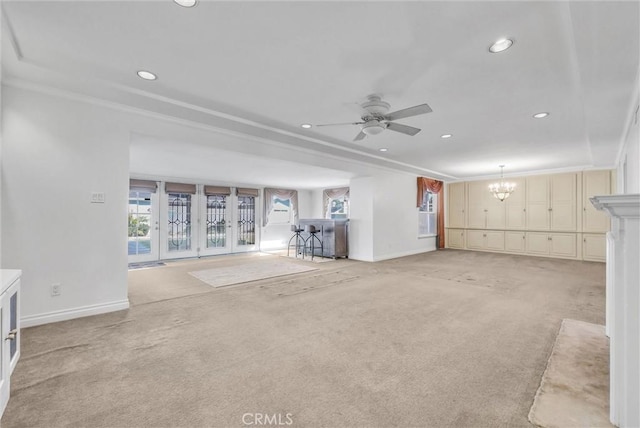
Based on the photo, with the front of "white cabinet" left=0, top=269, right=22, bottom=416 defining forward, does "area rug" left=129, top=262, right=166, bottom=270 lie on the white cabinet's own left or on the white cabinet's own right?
on the white cabinet's own left

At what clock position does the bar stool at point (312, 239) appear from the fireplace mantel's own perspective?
The bar stool is roughly at 1 o'clock from the fireplace mantel.

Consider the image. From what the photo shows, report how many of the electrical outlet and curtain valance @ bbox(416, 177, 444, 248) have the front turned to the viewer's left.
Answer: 0

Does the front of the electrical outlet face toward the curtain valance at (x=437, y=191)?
no

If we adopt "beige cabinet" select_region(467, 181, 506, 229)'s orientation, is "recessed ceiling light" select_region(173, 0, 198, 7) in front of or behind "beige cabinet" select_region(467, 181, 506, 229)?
in front

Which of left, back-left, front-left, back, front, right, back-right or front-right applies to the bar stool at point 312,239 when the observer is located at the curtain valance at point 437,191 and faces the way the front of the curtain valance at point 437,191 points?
right

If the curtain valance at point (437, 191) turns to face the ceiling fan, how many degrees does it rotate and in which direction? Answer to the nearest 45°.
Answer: approximately 45° to its right

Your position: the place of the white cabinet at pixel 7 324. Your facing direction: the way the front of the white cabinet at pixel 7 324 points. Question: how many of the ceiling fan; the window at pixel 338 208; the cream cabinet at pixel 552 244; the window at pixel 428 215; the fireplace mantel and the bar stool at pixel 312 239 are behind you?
0

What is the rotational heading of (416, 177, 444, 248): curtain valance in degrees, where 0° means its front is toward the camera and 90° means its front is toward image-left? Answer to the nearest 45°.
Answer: approximately 315°

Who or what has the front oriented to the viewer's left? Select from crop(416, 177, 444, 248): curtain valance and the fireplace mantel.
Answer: the fireplace mantel

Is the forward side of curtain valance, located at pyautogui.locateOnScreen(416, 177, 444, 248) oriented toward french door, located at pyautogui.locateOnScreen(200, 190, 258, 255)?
no

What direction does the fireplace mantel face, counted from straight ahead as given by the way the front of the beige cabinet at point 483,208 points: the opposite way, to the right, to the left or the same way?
to the right

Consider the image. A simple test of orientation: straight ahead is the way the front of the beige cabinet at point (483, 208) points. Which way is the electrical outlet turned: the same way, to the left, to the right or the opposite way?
to the left

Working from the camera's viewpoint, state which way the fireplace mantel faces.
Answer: facing to the left of the viewer

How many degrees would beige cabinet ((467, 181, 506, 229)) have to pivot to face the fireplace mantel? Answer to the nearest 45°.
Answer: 0° — it already faces it

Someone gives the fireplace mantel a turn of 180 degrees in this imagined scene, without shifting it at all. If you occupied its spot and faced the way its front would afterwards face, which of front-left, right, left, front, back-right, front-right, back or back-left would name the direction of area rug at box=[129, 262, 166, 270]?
back
